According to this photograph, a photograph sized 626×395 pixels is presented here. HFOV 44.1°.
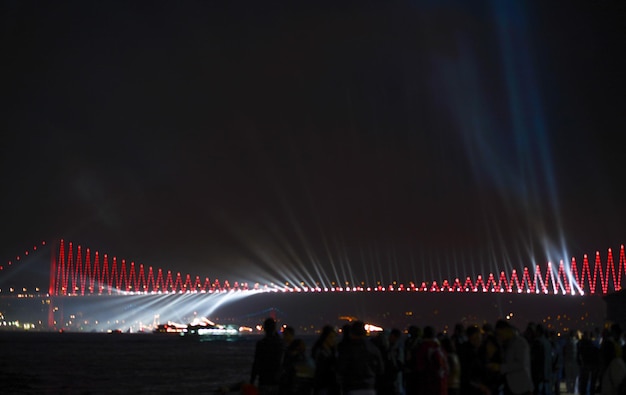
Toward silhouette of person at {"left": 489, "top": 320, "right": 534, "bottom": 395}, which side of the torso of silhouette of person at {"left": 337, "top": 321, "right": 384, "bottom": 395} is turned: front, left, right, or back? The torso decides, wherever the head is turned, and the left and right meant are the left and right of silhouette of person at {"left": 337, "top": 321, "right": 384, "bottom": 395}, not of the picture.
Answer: right

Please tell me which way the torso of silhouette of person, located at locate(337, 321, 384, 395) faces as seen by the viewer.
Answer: away from the camera

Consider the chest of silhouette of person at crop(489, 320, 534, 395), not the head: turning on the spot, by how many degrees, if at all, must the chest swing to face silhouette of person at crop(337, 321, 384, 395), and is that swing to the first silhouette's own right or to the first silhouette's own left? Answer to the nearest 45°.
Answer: approximately 45° to the first silhouette's own left
